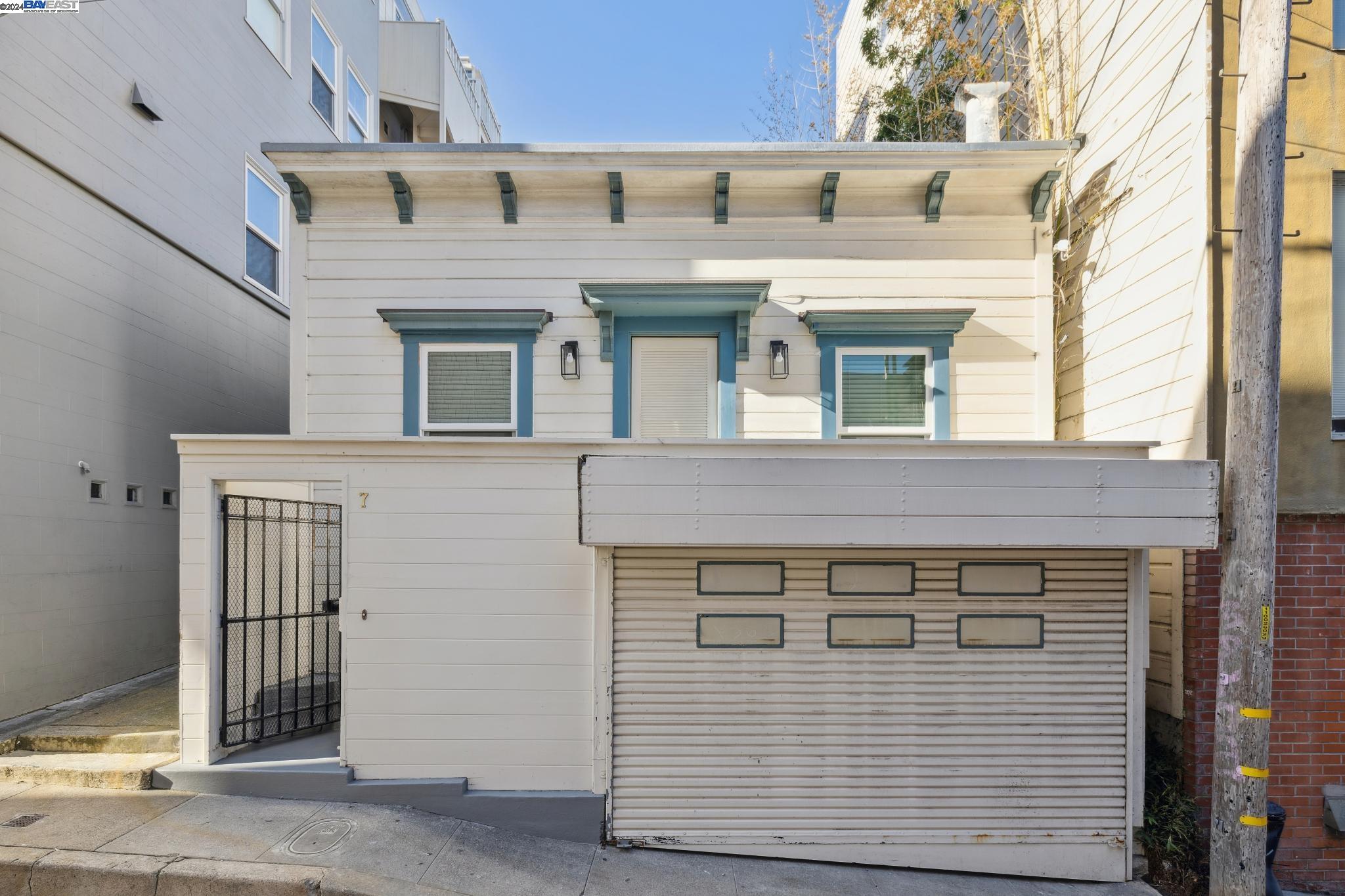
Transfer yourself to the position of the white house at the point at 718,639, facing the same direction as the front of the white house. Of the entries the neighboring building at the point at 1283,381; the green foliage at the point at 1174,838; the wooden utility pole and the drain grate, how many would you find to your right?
1

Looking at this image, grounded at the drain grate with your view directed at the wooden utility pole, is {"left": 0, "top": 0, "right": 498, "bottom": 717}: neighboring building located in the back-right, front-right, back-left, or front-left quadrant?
back-left

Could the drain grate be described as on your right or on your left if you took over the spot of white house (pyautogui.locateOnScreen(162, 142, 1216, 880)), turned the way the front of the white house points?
on your right

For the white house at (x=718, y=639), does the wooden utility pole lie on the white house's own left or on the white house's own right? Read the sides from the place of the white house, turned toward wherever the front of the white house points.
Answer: on the white house's own left

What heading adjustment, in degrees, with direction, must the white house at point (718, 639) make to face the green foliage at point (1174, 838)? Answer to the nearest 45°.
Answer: approximately 90° to its left

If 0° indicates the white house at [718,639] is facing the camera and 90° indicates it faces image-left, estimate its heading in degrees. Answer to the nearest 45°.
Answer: approximately 0°
